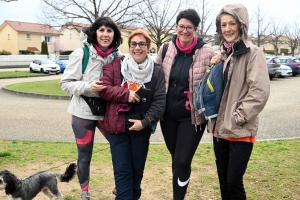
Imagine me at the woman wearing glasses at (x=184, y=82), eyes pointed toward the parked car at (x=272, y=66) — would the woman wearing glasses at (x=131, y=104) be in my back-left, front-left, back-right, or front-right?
back-left

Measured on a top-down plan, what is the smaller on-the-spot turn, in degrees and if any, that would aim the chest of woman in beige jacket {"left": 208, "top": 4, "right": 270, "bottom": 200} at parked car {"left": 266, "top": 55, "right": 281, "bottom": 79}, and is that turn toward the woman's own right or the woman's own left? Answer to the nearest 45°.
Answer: approximately 135° to the woman's own right

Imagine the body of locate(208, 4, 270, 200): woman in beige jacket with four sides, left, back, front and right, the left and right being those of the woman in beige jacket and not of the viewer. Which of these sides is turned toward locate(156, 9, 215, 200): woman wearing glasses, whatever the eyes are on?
right

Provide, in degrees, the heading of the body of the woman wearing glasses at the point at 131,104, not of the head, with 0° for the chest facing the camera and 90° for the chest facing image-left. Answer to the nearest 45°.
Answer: approximately 0°

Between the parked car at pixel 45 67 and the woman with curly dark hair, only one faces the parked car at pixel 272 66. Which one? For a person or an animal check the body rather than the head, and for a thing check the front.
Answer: the parked car at pixel 45 67
